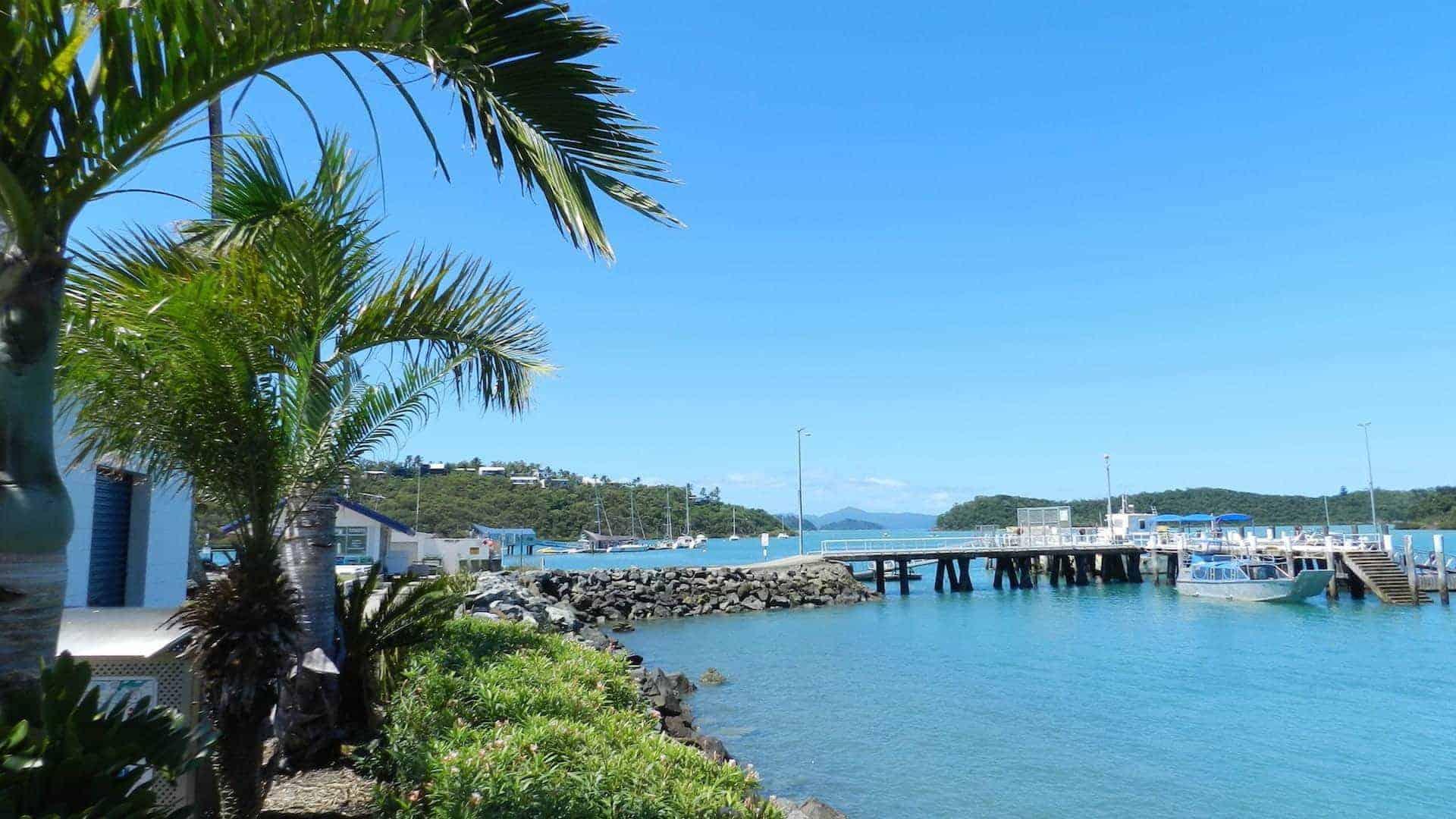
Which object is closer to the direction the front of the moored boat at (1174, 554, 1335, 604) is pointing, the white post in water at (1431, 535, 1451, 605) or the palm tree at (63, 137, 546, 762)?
the white post in water

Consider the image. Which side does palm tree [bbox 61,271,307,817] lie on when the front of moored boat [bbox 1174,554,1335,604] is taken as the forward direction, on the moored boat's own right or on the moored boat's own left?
on the moored boat's own right

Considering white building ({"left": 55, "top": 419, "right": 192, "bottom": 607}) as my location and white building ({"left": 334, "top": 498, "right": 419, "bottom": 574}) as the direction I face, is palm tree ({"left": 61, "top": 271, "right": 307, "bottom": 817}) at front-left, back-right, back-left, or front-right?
back-right

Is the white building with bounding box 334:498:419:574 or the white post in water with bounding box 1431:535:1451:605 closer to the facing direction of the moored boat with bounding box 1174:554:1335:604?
the white post in water

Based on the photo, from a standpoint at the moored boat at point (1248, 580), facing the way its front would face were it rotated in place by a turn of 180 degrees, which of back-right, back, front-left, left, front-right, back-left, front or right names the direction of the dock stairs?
back

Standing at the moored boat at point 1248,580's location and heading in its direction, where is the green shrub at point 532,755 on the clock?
The green shrub is roughly at 3 o'clock from the moored boat.

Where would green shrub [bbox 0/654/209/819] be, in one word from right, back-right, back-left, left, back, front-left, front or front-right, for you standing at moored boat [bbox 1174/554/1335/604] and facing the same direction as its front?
right

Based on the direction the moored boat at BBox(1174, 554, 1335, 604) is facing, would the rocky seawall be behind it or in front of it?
behind

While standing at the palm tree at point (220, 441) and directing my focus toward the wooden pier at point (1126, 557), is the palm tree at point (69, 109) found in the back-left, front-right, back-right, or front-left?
back-right

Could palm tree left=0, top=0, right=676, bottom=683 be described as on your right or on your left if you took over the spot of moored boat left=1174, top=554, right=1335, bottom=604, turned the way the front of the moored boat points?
on your right

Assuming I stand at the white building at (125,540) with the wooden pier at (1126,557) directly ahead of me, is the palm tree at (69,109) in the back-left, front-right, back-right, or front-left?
back-right

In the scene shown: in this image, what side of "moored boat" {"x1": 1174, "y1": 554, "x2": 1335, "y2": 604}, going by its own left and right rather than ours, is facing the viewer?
right

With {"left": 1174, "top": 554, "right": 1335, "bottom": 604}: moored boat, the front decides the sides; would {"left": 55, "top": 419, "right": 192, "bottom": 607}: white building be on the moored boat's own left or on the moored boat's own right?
on the moored boat's own right

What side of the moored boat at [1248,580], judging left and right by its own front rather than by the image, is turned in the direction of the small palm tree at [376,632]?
right

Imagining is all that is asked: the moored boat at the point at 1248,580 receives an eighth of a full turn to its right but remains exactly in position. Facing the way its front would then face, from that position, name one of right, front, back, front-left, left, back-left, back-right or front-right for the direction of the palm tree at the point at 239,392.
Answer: front-right

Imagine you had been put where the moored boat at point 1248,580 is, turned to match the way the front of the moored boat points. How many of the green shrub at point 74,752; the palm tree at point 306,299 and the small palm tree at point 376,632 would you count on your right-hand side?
3
